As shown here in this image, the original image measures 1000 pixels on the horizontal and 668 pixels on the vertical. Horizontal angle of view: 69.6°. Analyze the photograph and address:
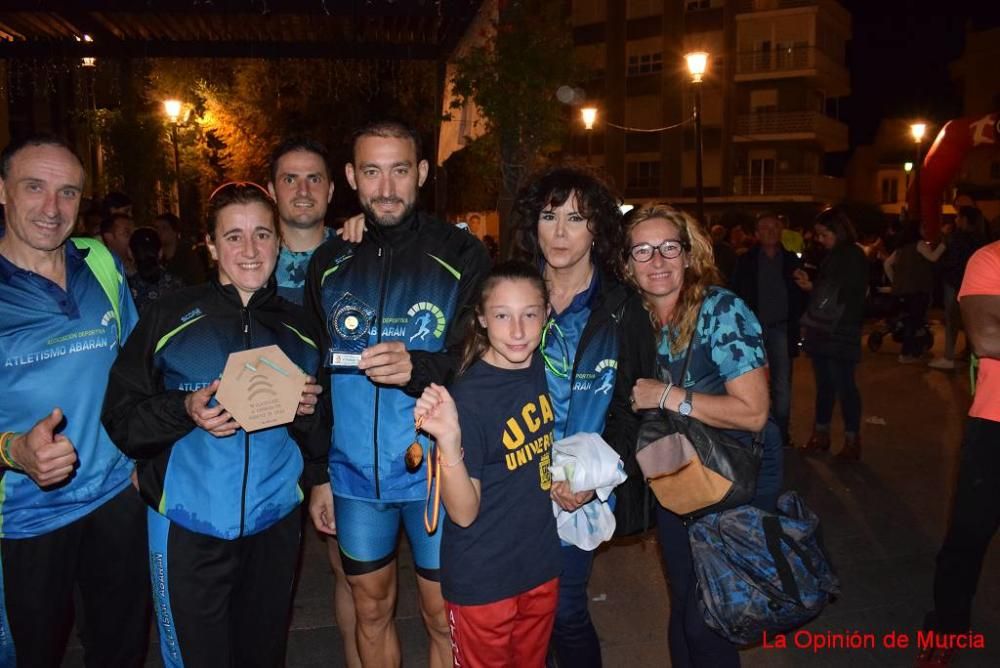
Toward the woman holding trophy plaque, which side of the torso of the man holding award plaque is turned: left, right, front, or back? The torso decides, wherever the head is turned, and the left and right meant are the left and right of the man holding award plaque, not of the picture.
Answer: right

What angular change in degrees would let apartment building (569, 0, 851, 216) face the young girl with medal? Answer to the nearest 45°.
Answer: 0° — it already faces them

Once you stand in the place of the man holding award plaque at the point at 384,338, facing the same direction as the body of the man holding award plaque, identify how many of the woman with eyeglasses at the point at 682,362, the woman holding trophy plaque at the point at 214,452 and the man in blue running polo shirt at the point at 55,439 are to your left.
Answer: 1

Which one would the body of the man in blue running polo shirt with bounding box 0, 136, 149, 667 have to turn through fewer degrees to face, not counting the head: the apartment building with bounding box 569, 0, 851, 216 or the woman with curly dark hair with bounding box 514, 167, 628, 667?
the woman with curly dark hair

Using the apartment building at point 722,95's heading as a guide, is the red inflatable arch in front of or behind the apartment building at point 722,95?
in front

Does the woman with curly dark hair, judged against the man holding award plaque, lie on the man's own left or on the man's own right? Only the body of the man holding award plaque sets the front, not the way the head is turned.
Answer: on the man's own left

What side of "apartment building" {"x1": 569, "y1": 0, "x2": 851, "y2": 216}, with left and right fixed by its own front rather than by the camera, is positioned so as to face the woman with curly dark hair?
front

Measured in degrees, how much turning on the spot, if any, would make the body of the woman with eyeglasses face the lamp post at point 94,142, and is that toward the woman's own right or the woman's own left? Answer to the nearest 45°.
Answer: approximately 90° to the woman's own right

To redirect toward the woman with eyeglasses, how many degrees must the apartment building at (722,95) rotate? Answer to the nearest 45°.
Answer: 0° — it already faces them

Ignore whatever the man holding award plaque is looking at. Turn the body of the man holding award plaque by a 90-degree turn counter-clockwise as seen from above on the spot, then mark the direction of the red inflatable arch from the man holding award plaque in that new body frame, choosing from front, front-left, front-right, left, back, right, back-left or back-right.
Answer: front-left

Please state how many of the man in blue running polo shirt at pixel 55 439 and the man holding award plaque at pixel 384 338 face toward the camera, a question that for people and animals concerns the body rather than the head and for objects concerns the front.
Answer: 2
